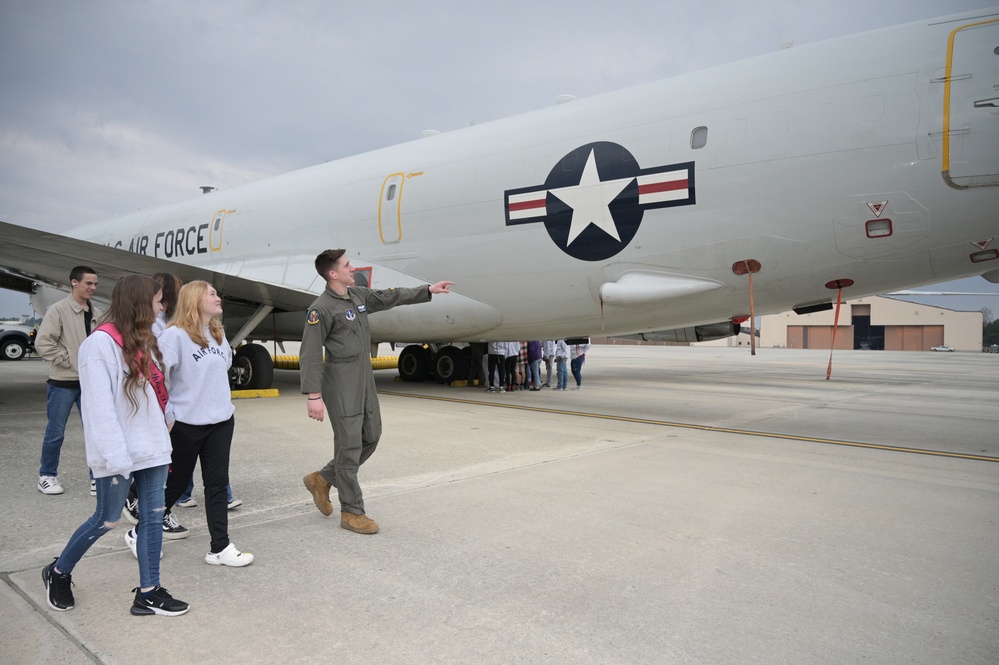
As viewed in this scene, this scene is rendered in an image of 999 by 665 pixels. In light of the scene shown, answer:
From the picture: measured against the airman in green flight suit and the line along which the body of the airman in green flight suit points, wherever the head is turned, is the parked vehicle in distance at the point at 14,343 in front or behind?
behind

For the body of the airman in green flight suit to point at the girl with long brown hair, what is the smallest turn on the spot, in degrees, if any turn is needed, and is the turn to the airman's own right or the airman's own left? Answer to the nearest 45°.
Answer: approximately 90° to the airman's own right

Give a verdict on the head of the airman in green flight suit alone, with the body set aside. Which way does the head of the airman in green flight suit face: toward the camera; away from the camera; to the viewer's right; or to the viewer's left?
to the viewer's right
